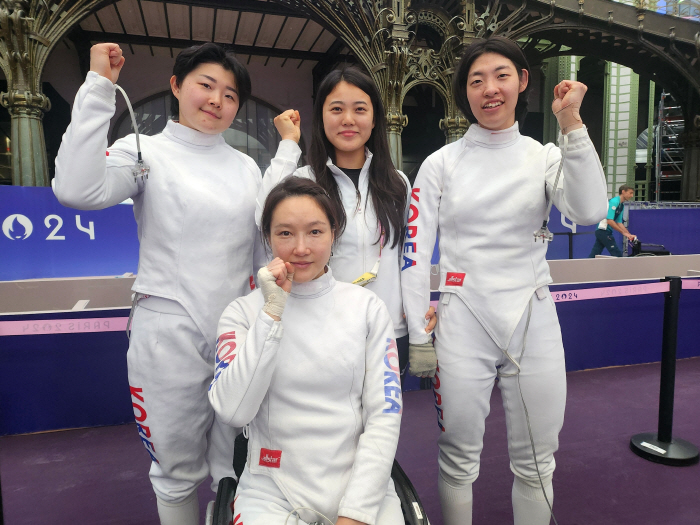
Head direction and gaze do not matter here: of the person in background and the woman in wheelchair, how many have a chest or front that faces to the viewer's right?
1

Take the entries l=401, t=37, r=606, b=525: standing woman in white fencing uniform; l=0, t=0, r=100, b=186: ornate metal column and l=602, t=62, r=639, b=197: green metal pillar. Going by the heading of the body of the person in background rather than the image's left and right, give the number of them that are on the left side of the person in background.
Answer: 1

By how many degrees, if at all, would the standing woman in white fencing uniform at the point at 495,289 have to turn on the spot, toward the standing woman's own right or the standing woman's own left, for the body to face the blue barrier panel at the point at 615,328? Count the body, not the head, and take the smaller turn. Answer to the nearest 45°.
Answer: approximately 180°

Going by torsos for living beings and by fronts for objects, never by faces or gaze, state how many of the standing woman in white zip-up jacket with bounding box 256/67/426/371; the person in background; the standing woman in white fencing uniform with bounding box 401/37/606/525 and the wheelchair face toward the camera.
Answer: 3

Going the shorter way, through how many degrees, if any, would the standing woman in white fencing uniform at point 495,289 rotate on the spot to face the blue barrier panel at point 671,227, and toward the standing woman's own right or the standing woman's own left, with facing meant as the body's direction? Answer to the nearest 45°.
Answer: approximately 180°

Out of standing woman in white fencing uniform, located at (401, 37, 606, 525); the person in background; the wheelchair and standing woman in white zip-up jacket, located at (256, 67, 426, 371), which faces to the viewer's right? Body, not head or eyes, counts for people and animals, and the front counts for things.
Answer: the person in background

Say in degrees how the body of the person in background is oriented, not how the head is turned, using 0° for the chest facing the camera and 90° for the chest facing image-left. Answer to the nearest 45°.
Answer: approximately 270°

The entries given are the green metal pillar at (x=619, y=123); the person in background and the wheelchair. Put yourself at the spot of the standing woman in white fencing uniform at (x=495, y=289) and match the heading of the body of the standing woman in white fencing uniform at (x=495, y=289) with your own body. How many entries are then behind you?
2

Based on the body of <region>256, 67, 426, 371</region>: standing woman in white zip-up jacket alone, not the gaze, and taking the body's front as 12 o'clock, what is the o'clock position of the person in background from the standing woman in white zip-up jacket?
The person in background is roughly at 7 o'clock from the standing woman in white zip-up jacket.

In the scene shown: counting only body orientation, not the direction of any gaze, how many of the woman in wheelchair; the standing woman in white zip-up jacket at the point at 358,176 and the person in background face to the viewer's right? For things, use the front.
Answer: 1
